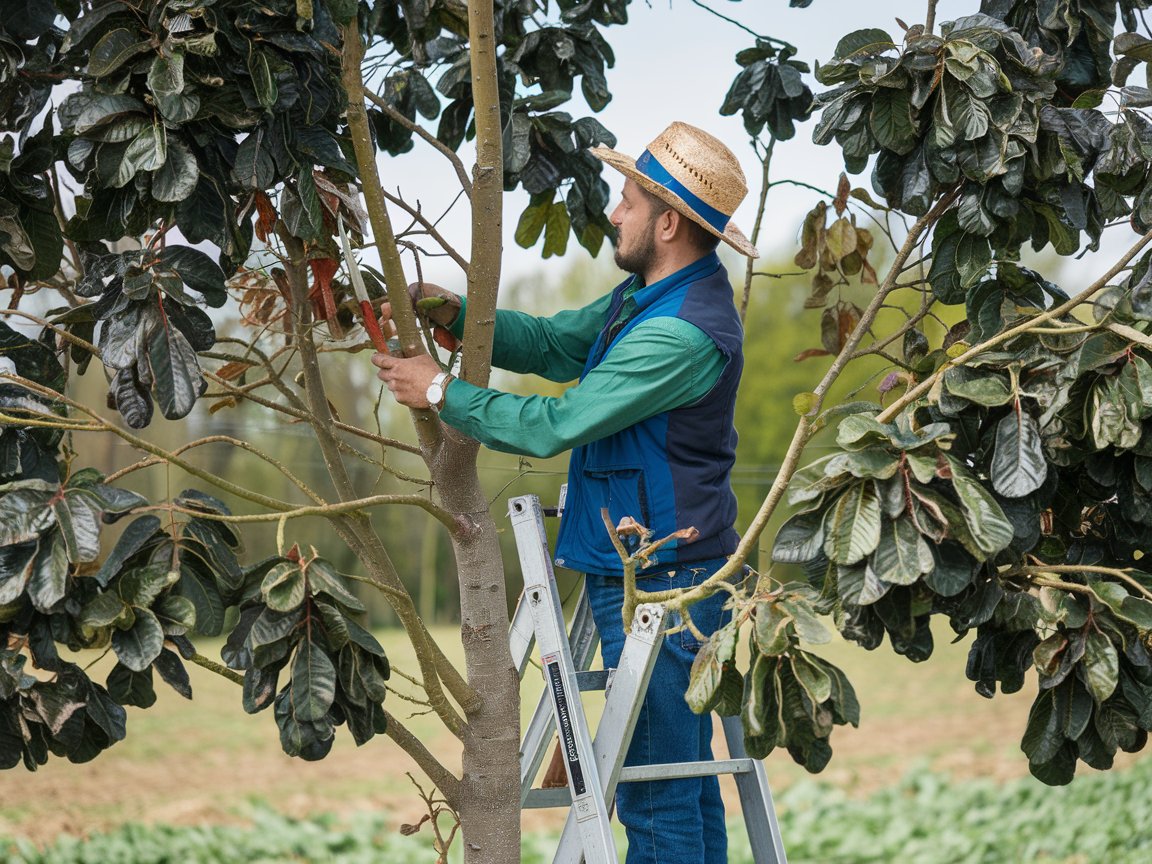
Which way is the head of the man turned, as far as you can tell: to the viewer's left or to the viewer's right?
to the viewer's left

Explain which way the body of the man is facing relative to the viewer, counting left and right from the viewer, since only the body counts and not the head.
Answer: facing to the left of the viewer
